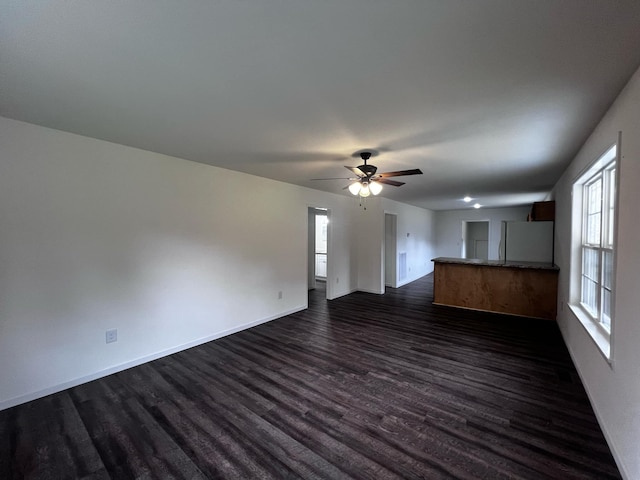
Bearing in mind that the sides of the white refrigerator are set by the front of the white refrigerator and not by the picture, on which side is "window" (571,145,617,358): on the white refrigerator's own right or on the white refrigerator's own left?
on the white refrigerator's own left

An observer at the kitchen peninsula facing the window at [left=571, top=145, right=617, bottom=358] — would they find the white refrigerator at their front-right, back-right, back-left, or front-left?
back-left
